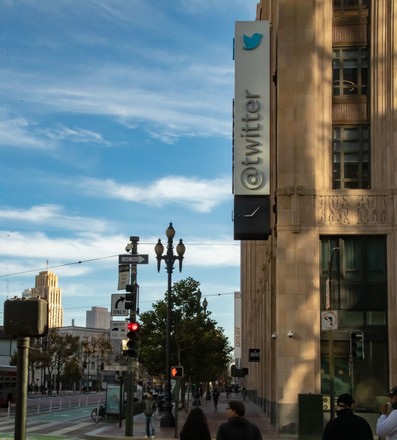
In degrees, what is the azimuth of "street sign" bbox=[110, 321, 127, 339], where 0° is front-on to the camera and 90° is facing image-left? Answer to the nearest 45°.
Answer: approximately 0°

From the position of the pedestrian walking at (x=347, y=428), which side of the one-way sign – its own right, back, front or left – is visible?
front

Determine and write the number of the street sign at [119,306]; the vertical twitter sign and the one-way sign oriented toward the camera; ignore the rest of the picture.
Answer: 3

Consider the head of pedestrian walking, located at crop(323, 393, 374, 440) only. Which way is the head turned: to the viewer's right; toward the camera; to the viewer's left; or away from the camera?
away from the camera

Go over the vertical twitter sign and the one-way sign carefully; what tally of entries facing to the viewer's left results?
0

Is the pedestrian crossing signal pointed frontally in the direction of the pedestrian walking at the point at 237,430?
yes

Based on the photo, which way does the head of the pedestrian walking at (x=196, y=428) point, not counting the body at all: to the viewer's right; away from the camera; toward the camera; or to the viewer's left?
away from the camera

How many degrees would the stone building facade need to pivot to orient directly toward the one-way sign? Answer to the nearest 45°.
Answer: approximately 45° to its right

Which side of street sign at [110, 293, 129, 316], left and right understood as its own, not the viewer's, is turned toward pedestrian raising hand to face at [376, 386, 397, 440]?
front
